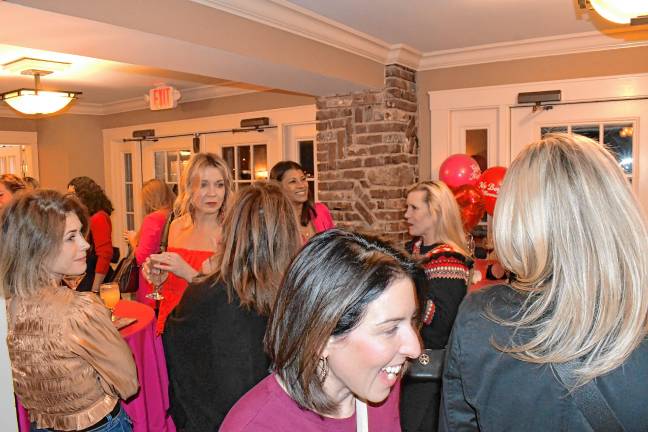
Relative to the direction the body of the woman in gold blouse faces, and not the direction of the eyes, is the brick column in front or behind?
in front

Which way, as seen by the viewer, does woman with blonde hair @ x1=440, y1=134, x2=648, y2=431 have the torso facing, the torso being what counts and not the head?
away from the camera

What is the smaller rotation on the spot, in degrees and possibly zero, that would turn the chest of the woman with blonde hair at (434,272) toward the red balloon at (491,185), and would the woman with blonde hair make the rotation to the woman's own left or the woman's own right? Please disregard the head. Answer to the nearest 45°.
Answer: approximately 90° to the woman's own right

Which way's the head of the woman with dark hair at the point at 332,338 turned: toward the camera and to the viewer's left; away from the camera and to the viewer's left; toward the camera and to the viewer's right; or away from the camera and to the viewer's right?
toward the camera and to the viewer's right

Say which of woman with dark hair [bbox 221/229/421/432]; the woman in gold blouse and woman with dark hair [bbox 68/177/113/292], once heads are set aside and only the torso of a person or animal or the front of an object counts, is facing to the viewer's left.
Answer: woman with dark hair [bbox 68/177/113/292]

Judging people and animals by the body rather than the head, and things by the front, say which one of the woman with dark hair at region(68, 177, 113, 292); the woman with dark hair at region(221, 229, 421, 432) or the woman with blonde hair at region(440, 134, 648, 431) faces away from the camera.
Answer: the woman with blonde hair

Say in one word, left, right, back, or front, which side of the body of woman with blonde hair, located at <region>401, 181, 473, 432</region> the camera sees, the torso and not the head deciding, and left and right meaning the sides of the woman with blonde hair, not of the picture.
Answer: left

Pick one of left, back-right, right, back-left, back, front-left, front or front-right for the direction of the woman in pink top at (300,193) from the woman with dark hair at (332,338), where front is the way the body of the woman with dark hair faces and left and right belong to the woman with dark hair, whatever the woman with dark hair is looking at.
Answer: back-left

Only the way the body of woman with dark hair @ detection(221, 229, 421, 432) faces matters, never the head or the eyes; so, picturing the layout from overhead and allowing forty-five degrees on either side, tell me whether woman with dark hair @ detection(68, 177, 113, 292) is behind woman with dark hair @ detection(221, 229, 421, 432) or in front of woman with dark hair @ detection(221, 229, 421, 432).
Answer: behind

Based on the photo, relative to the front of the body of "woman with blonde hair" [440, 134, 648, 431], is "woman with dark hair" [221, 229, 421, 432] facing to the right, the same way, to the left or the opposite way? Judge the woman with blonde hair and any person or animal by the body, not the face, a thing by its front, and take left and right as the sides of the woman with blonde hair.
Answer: to the right

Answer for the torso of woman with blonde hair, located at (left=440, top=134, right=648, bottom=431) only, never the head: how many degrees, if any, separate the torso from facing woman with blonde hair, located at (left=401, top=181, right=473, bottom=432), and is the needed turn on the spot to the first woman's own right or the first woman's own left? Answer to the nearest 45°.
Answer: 0° — they already face them

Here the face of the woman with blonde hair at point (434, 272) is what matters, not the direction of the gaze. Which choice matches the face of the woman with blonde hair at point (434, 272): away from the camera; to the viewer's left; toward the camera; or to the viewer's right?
to the viewer's left

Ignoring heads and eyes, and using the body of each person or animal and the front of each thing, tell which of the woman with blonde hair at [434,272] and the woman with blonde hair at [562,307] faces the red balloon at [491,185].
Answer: the woman with blonde hair at [562,307]

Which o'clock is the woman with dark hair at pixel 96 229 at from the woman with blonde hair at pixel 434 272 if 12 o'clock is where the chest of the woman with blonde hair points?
The woman with dark hair is roughly at 1 o'clock from the woman with blonde hair.
